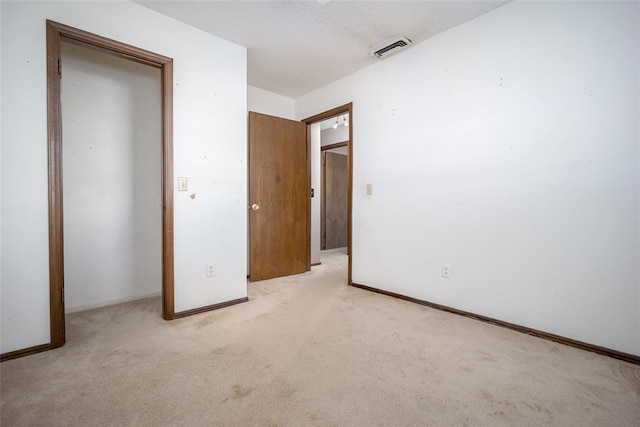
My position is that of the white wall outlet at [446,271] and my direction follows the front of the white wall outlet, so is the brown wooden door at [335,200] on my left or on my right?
on my right

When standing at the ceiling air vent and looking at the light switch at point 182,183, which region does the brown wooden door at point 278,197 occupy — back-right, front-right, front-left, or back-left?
front-right

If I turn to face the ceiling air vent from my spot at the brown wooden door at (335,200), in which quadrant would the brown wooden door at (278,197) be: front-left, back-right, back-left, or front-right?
front-right

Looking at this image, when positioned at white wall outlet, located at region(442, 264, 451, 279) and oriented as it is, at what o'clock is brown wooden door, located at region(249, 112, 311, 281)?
The brown wooden door is roughly at 2 o'clock from the white wall outlet.

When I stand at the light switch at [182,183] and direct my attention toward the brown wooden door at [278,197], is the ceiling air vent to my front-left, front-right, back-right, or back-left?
front-right

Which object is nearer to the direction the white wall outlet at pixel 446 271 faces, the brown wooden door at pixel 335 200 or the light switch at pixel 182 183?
the light switch

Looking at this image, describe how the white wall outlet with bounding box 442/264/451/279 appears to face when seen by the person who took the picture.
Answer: facing the viewer and to the left of the viewer

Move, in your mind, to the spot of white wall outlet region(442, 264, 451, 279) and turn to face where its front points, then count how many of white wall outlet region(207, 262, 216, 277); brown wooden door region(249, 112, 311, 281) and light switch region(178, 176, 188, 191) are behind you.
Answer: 0

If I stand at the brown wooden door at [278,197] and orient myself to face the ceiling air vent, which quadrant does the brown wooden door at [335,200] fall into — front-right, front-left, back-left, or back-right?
back-left

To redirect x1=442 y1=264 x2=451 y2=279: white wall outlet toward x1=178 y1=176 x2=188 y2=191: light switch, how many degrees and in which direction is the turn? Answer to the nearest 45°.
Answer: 0° — it already faces it

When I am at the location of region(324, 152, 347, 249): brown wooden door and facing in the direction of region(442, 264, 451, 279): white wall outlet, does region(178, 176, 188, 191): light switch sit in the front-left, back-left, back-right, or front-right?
front-right

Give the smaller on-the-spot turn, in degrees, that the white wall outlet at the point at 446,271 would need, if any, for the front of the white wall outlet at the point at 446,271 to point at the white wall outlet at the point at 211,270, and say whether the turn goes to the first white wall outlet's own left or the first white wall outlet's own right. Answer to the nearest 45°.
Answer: approximately 45° to the first white wall outlet's own right

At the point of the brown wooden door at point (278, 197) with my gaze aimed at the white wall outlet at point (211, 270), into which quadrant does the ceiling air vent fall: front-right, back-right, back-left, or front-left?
front-left
